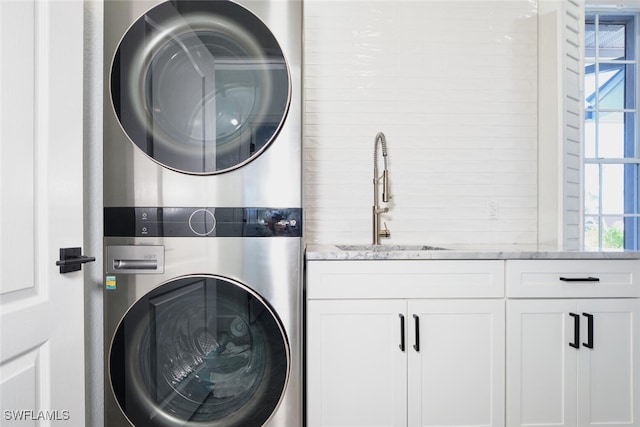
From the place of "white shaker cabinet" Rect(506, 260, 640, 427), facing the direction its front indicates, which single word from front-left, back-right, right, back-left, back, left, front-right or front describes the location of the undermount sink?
right

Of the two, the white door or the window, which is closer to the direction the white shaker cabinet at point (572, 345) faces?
the white door

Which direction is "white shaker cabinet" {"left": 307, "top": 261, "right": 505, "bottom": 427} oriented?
toward the camera

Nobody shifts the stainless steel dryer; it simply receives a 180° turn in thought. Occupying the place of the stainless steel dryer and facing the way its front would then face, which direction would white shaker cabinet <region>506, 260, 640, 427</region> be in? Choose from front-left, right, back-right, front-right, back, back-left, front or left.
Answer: right

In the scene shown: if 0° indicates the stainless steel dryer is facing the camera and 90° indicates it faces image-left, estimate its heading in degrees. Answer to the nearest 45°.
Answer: approximately 0°

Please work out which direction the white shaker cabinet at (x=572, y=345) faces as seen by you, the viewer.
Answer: facing the viewer

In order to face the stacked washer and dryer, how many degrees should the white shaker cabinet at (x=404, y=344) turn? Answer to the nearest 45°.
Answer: approximately 45° to its right
